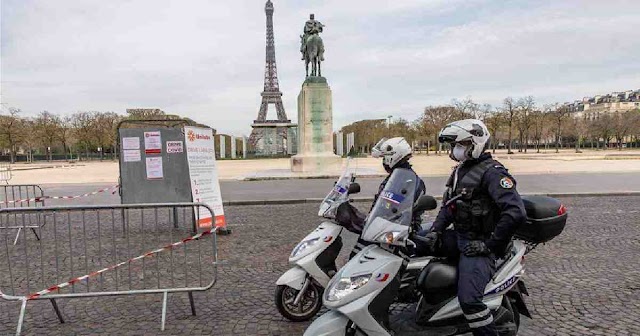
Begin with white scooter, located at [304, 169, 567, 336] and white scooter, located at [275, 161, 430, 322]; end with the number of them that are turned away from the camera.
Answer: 0

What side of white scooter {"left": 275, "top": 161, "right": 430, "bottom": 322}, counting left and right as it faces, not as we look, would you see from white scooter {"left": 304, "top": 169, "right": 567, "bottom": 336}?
left

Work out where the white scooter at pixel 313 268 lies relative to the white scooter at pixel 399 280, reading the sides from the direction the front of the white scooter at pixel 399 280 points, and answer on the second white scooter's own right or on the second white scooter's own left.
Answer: on the second white scooter's own right

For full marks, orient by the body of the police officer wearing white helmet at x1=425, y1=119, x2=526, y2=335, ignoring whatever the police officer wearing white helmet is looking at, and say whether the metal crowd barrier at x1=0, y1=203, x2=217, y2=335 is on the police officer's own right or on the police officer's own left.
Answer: on the police officer's own right

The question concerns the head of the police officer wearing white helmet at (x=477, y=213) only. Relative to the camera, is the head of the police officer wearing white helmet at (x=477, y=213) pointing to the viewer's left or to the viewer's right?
to the viewer's left

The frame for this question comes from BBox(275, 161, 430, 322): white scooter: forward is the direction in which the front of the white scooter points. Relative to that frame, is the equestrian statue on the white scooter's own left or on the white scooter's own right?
on the white scooter's own right

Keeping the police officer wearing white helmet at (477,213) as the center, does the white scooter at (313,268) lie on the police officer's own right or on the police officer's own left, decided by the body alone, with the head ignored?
on the police officer's own right
